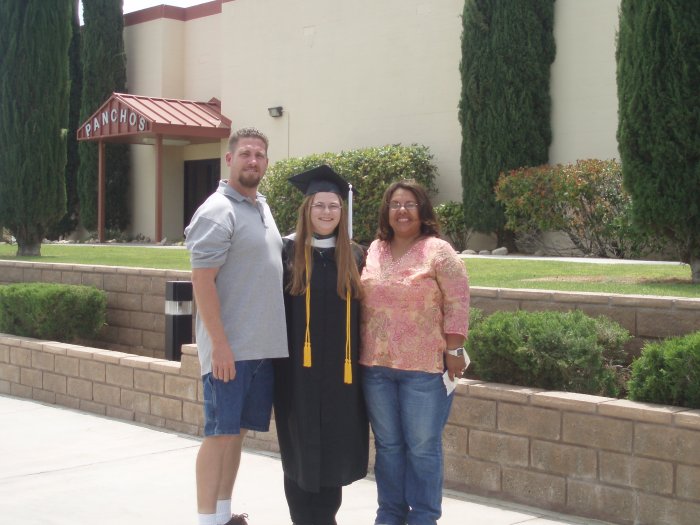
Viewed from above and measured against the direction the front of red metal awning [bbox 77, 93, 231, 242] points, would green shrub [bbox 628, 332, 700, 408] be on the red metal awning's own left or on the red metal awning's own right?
on the red metal awning's own left

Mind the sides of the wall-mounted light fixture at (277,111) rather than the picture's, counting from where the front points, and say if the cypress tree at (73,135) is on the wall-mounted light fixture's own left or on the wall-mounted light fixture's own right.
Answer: on the wall-mounted light fixture's own right

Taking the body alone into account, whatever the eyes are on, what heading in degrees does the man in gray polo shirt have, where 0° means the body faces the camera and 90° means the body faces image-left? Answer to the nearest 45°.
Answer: approximately 315°

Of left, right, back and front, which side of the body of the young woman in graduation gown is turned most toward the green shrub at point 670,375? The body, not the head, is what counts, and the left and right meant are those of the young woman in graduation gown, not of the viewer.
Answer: left

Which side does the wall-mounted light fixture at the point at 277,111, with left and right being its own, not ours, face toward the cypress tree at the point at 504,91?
left

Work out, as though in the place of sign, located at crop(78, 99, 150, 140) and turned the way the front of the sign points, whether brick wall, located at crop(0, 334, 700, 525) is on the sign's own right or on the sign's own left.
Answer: on the sign's own left

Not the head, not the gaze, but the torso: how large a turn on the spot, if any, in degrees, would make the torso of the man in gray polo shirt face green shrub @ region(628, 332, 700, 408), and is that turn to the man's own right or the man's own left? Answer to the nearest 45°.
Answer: approximately 45° to the man's own left
